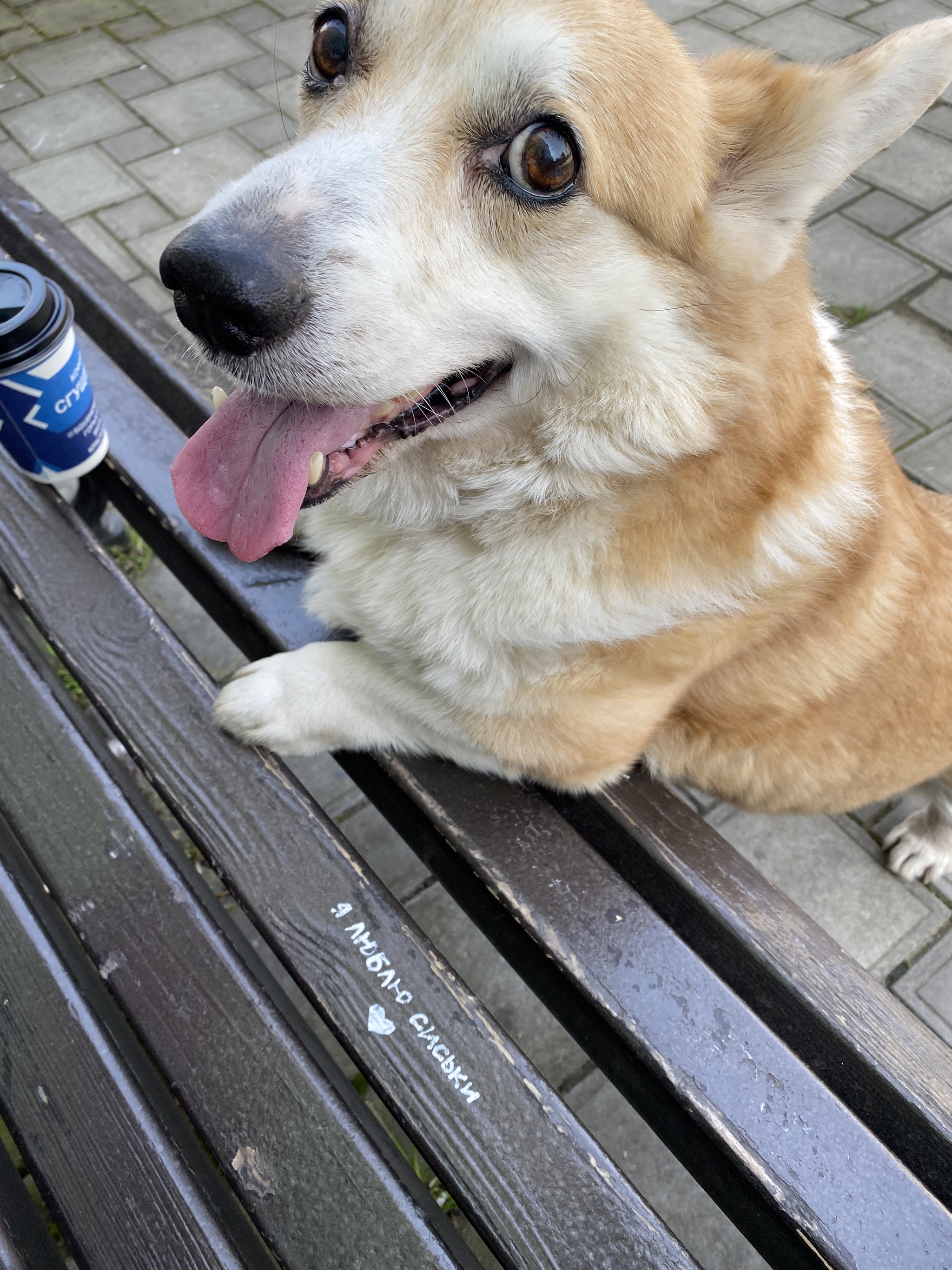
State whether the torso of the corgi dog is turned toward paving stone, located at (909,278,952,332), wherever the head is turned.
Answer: no

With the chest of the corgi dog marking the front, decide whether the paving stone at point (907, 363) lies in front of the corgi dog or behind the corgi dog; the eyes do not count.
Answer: behind

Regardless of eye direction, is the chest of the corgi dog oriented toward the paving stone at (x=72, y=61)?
no

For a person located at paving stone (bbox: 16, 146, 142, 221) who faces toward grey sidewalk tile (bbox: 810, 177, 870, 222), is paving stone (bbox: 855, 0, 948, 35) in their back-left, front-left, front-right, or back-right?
front-left

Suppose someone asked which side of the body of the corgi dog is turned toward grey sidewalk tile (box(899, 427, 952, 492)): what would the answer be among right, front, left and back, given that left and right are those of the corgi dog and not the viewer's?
back

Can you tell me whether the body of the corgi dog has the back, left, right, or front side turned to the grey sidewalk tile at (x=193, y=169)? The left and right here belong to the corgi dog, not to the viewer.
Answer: right

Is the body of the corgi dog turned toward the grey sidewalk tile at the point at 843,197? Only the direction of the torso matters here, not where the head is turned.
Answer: no

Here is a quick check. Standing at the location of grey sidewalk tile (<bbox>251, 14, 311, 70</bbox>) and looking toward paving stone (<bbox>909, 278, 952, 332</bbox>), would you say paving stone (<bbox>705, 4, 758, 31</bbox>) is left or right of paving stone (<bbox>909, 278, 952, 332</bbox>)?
left

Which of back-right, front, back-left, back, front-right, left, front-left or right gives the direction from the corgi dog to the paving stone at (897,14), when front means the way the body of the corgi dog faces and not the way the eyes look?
back-right

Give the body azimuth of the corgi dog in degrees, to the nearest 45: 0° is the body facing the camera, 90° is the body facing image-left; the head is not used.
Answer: approximately 45°

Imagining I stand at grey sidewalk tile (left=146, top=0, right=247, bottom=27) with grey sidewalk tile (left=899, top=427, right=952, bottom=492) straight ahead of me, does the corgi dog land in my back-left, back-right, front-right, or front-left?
front-right
